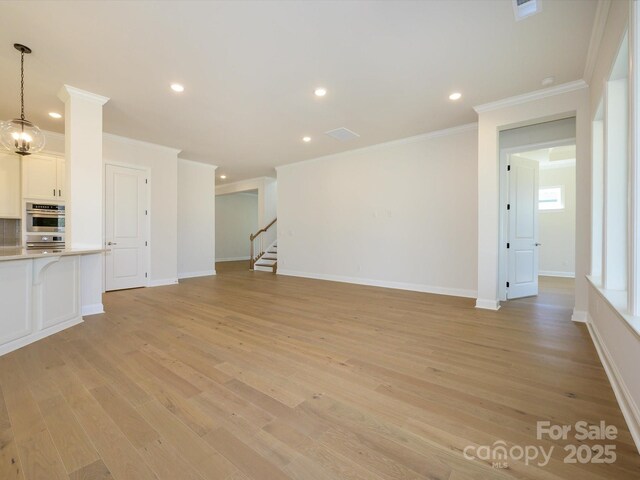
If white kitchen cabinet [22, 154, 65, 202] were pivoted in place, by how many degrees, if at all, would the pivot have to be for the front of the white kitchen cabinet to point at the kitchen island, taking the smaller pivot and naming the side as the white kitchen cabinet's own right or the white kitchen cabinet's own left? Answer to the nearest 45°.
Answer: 0° — it already faces it

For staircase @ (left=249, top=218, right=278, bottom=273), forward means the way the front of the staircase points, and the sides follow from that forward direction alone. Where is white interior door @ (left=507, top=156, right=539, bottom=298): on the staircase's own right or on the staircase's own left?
on the staircase's own left

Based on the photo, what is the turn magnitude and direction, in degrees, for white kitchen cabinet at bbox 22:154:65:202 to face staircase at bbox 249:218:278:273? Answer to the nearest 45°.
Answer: approximately 90° to its left

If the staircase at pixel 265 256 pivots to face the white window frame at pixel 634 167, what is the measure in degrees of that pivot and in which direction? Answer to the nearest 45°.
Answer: approximately 45° to its left

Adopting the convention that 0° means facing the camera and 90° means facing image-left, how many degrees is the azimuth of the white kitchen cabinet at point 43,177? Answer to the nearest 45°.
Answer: approximately 0°

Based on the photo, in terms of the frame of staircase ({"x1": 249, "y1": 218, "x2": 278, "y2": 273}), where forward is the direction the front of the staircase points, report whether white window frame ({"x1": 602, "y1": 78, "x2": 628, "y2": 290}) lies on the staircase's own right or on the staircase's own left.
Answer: on the staircase's own left

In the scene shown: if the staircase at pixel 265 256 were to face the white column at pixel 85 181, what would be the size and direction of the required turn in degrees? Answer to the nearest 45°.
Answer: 0° — it already faces it

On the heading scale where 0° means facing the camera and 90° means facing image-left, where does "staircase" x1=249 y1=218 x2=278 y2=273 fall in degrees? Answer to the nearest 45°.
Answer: approximately 45°
